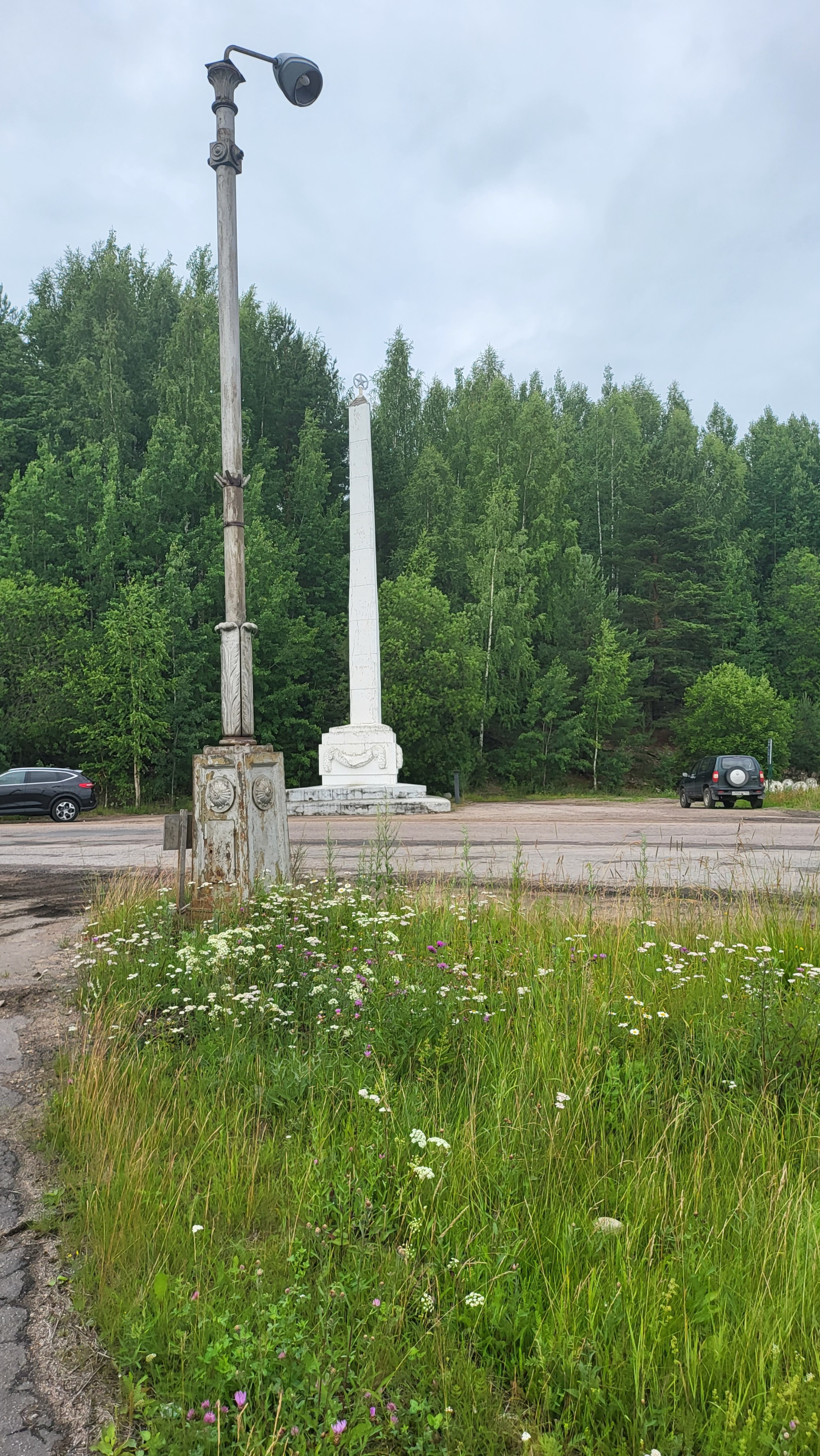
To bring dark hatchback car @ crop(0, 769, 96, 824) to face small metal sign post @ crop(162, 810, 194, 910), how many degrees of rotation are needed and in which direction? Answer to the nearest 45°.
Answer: approximately 90° to its left

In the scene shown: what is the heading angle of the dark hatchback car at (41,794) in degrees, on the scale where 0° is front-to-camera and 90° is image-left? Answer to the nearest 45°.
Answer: approximately 90°

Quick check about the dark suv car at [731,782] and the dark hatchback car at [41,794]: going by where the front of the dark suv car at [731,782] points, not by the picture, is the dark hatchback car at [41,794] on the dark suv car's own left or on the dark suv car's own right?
on the dark suv car's own left

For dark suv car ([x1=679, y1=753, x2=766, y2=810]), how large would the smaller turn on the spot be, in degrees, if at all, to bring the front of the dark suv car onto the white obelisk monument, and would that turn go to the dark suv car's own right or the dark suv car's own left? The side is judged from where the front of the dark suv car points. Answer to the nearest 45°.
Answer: approximately 45° to the dark suv car's own left

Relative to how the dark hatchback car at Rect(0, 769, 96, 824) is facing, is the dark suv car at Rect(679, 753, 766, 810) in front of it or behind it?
behind

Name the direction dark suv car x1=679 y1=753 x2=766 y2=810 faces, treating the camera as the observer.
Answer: facing away from the viewer and to the left of the viewer

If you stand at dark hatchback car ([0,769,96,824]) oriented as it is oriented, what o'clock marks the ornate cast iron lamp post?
The ornate cast iron lamp post is roughly at 9 o'clock from the dark hatchback car.

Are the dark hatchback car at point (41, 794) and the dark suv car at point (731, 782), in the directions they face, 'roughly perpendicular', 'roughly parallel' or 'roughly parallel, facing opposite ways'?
roughly perpendicular
